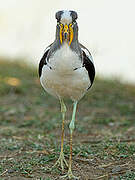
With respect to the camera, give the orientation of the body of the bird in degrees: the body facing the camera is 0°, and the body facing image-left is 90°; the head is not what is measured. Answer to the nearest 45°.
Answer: approximately 0°
